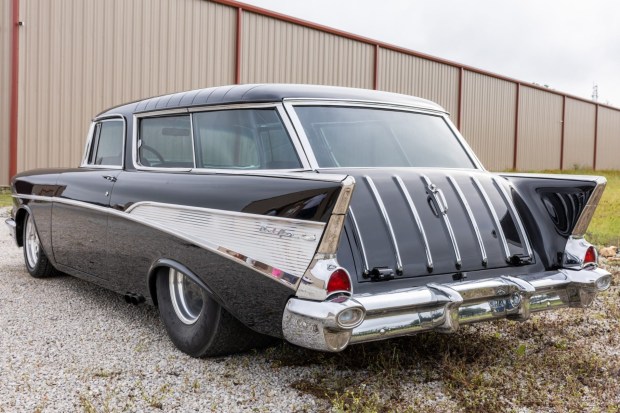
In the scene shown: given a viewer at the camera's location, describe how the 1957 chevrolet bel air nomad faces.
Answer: facing away from the viewer and to the left of the viewer
